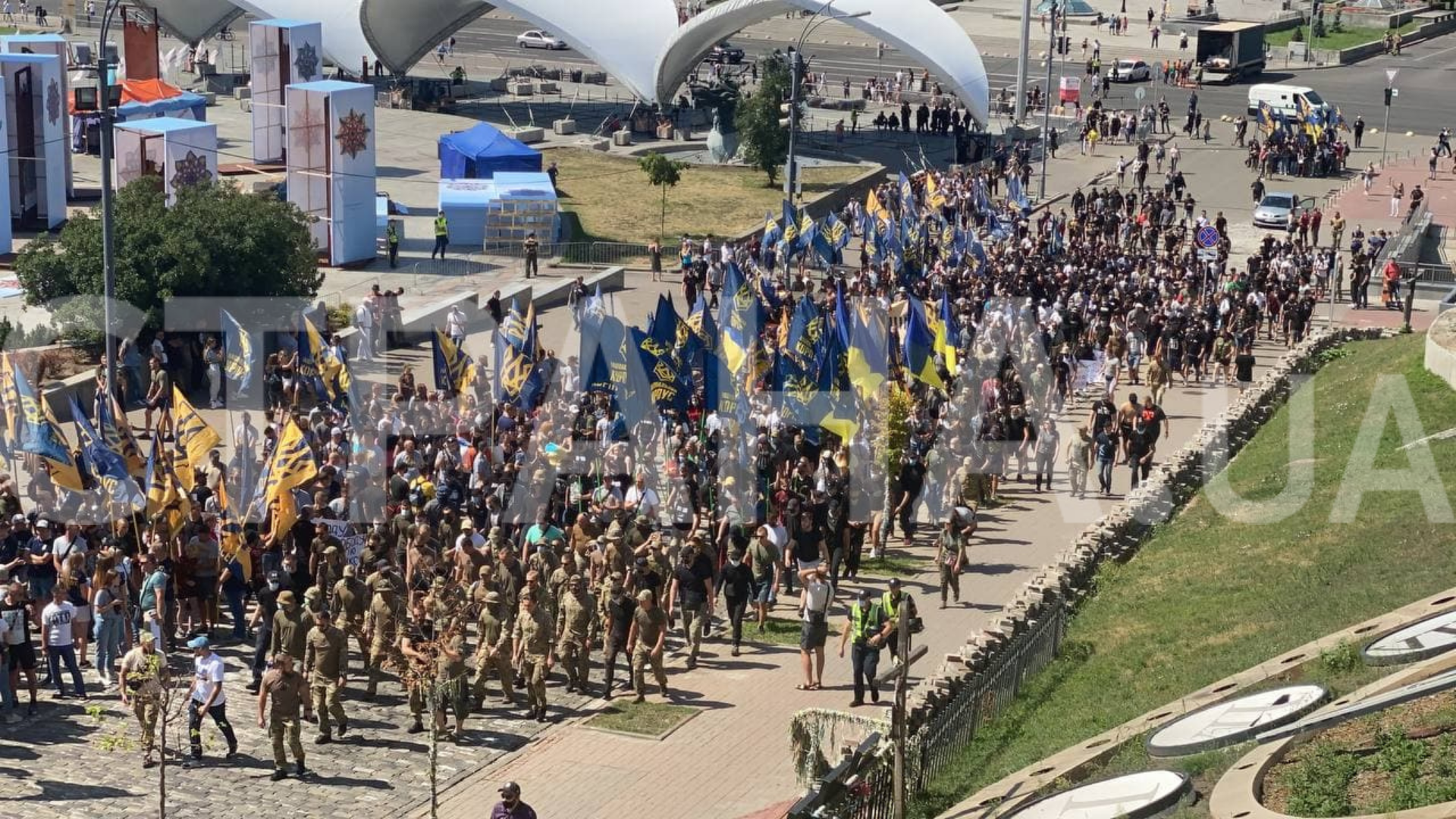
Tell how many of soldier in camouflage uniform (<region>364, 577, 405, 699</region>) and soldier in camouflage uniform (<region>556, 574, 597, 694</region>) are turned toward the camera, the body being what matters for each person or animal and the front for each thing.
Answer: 2

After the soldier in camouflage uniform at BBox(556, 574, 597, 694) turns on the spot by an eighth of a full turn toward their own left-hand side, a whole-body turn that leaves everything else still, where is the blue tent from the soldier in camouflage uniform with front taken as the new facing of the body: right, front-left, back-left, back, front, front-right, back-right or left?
back-left

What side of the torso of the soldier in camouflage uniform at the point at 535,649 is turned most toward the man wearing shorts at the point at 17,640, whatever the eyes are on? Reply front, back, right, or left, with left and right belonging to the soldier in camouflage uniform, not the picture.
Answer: right

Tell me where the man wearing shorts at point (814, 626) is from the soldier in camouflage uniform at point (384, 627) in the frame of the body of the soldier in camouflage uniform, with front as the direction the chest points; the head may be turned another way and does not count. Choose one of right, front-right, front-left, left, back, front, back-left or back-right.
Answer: left

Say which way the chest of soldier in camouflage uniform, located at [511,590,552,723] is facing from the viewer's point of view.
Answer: toward the camera

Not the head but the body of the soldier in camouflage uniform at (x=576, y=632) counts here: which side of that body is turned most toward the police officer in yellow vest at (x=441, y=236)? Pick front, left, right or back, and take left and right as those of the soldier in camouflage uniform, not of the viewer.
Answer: back

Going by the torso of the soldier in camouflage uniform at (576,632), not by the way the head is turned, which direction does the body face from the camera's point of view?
toward the camera

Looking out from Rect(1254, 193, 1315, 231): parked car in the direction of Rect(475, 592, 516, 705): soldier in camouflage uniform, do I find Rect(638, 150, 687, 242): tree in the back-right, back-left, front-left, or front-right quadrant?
front-right

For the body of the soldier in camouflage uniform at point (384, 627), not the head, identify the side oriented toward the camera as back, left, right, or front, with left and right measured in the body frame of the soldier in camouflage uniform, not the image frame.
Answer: front

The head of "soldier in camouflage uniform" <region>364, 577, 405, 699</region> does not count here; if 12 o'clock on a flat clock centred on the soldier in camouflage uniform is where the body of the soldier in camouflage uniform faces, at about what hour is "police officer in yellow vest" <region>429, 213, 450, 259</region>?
The police officer in yellow vest is roughly at 6 o'clock from the soldier in camouflage uniform.

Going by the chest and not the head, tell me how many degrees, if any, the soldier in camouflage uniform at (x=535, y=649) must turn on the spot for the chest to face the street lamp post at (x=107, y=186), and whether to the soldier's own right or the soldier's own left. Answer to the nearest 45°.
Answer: approximately 135° to the soldier's own right

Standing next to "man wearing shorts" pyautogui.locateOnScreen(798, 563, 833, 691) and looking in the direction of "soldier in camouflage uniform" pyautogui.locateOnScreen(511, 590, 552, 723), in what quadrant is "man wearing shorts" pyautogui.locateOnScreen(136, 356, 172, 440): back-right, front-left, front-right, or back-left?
front-right

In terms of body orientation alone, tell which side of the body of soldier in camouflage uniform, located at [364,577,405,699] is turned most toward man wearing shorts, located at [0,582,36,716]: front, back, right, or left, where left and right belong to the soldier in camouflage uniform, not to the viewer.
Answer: right

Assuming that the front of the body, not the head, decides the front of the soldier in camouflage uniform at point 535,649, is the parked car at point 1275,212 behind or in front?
behind

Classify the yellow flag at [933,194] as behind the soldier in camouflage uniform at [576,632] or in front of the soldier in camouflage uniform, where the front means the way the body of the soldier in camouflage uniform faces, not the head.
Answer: behind
